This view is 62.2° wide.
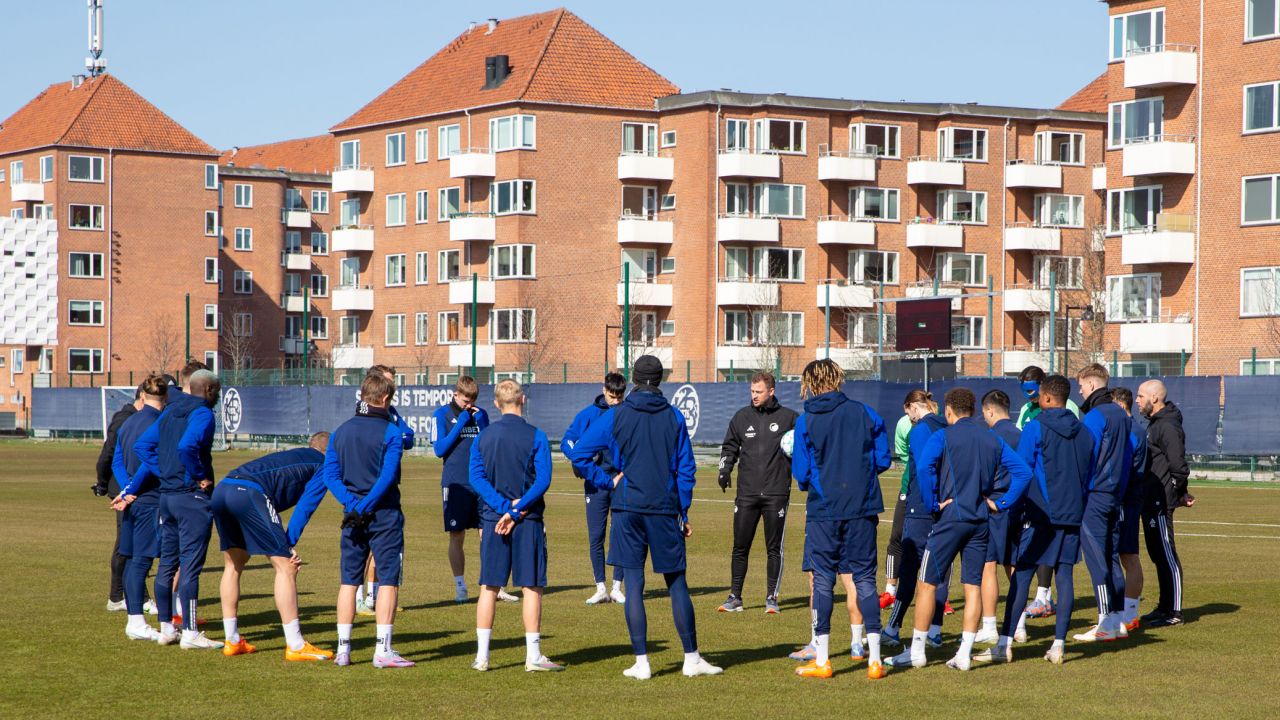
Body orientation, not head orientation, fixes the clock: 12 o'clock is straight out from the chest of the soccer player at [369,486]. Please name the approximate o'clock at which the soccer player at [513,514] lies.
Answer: the soccer player at [513,514] is roughly at 2 o'clock from the soccer player at [369,486].

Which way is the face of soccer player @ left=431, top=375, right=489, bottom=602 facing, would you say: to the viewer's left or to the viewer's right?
to the viewer's right

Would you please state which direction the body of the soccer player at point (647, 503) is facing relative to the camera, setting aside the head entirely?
away from the camera

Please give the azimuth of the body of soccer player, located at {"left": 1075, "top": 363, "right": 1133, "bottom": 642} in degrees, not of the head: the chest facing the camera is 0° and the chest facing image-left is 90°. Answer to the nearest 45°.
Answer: approximately 90°

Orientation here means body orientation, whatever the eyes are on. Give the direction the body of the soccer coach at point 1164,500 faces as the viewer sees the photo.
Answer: to the viewer's left

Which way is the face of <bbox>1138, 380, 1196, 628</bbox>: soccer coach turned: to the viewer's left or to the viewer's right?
to the viewer's left

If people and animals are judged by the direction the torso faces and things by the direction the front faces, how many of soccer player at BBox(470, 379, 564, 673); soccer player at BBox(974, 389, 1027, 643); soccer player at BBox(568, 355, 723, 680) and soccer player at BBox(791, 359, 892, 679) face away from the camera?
3

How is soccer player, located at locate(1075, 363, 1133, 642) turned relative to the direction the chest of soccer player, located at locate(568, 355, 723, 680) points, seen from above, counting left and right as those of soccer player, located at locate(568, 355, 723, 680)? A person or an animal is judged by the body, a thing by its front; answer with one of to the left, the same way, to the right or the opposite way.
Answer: to the left

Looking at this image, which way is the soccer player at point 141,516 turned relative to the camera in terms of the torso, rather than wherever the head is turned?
to the viewer's right

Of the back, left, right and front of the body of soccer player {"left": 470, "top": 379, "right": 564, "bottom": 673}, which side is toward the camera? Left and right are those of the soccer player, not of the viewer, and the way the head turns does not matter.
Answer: back

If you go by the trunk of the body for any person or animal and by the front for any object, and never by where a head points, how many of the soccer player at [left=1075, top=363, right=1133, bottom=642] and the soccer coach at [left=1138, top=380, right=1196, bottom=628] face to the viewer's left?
2

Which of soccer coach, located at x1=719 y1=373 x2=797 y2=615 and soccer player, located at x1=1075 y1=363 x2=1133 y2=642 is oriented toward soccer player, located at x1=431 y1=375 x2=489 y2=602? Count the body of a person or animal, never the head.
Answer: soccer player, located at x1=1075 y1=363 x2=1133 y2=642
